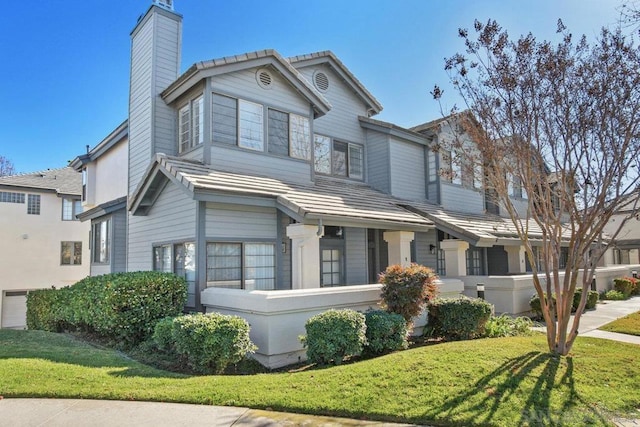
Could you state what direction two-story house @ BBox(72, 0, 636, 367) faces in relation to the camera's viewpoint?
facing the viewer and to the right of the viewer

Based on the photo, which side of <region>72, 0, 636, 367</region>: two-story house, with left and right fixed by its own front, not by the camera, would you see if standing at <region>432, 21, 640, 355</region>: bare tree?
front

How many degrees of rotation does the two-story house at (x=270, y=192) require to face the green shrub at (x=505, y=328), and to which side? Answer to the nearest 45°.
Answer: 0° — it already faces it

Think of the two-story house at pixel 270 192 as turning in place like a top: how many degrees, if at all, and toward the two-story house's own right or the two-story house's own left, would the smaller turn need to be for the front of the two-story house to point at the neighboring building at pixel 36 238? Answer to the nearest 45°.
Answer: approximately 180°

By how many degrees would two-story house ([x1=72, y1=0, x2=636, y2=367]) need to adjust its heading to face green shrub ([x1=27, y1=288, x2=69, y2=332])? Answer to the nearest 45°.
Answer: approximately 135° to its right

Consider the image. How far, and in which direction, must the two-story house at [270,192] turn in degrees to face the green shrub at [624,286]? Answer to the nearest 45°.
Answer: approximately 90° to its left

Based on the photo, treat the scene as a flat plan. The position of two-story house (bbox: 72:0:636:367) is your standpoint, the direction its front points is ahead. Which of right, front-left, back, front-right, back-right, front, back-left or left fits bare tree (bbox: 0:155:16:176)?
back

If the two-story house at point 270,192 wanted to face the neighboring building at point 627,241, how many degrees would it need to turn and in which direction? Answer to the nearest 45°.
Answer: approximately 90° to its left

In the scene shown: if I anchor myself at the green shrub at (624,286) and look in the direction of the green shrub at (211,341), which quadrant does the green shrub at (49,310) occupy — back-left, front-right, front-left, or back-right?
front-right

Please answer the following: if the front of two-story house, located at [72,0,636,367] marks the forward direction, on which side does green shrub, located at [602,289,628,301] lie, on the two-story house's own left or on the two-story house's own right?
on the two-story house's own left

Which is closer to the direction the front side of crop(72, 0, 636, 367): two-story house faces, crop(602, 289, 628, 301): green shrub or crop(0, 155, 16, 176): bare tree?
the green shrub

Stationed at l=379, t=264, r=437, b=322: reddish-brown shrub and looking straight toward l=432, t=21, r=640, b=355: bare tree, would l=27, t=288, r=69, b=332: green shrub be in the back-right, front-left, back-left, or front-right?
back-right
